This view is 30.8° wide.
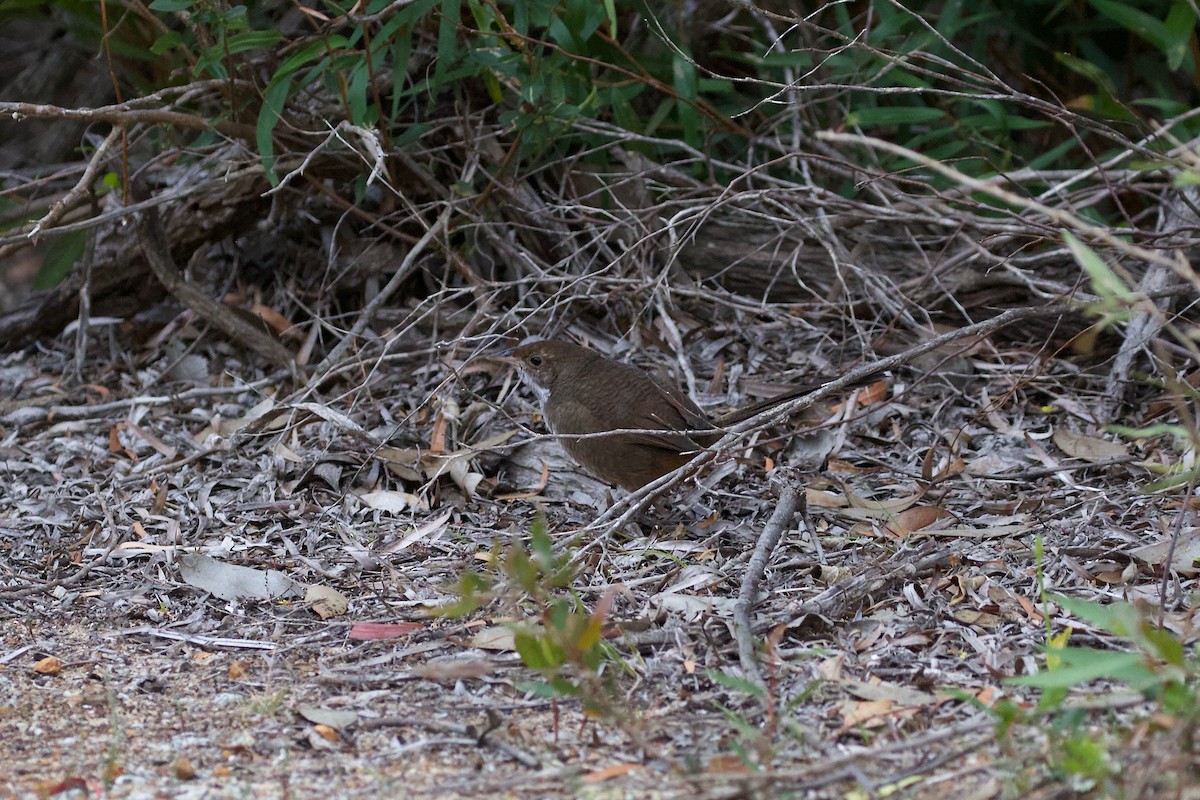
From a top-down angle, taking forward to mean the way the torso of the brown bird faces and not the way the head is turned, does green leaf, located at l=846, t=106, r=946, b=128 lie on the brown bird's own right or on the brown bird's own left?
on the brown bird's own right

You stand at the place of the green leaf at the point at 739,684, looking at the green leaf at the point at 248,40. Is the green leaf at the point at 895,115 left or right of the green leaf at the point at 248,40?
right

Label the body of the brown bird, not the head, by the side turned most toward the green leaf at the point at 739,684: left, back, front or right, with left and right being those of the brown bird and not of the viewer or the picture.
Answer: left

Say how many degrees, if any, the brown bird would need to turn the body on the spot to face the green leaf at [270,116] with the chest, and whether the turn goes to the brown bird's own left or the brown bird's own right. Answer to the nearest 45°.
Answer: approximately 45° to the brown bird's own right

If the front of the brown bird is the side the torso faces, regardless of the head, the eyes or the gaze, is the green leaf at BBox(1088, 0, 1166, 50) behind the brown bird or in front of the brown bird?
behind

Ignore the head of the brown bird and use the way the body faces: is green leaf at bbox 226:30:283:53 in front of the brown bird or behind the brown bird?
in front

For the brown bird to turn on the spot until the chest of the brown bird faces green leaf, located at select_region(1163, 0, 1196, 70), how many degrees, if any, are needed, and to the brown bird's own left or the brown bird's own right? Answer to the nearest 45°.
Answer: approximately 135° to the brown bird's own right

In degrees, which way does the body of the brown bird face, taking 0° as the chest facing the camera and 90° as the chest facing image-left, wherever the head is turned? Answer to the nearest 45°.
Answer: approximately 90°

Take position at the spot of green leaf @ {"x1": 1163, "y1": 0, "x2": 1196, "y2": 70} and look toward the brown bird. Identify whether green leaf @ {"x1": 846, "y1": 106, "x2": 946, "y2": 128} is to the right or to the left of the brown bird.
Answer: right
